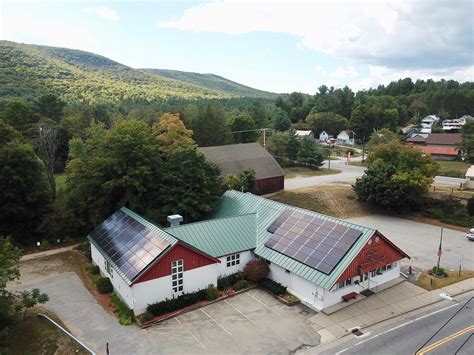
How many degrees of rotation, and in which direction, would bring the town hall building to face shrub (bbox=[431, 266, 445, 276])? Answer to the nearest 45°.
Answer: approximately 45° to its left

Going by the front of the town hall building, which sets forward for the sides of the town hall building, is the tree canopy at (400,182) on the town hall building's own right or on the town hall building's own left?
on the town hall building's own left

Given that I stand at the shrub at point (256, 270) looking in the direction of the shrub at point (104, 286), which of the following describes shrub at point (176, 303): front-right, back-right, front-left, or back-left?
front-left

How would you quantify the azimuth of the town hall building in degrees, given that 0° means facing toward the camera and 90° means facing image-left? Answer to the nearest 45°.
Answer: approximately 315°

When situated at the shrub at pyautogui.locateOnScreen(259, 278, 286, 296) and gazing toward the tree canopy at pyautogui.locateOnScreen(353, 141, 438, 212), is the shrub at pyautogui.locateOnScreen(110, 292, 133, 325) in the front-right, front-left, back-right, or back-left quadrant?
back-left

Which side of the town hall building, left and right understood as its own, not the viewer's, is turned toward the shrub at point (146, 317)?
right
